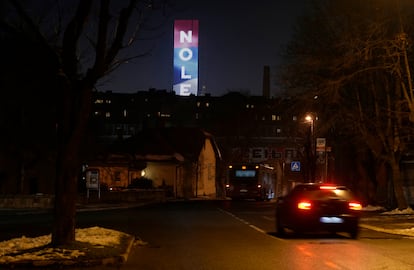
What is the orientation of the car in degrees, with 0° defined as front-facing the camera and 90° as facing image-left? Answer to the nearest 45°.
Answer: approximately 135°

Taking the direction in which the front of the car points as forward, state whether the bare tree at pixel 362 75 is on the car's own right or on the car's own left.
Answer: on the car's own right
